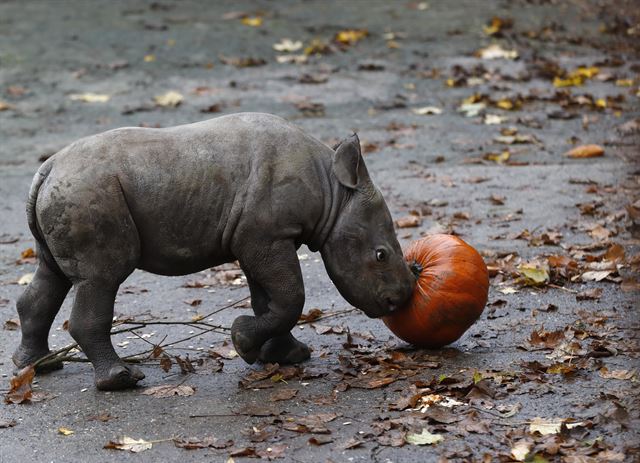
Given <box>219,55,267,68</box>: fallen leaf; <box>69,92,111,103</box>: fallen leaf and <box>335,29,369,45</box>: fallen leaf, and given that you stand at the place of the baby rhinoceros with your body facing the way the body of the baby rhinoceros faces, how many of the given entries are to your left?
3

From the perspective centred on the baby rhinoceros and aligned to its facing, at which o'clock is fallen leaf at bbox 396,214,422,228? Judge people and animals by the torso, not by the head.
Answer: The fallen leaf is roughly at 10 o'clock from the baby rhinoceros.

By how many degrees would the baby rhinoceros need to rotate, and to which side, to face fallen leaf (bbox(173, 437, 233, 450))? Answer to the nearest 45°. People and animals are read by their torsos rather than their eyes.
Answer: approximately 90° to its right

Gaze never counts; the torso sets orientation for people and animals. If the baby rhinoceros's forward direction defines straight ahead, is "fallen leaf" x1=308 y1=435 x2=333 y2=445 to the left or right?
on its right

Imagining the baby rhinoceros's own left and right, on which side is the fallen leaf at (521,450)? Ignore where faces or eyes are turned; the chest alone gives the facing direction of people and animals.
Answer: on its right

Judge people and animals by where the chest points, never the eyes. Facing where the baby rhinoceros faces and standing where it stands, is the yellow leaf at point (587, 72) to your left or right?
on your left

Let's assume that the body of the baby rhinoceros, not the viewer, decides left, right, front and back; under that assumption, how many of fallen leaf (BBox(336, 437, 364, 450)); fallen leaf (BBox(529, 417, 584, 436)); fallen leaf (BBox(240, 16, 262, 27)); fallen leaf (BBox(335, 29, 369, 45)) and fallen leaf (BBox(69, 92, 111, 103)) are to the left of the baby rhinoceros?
3

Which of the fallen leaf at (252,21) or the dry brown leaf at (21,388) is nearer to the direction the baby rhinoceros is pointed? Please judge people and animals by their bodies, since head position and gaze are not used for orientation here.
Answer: the fallen leaf

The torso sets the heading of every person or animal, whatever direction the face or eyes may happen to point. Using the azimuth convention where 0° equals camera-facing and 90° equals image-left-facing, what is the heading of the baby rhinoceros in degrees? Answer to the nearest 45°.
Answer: approximately 270°

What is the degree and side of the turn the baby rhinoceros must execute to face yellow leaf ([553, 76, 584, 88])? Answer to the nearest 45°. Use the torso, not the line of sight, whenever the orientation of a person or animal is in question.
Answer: approximately 45° to its left

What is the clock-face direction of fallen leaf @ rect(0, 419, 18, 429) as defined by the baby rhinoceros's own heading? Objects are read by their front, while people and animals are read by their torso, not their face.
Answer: The fallen leaf is roughly at 5 o'clock from the baby rhinoceros.

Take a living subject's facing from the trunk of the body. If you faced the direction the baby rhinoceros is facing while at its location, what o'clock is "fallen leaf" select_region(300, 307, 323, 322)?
The fallen leaf is roughly at 10 o'clock from the baby rhinoceros.
